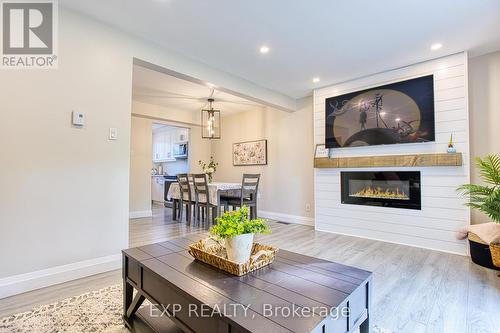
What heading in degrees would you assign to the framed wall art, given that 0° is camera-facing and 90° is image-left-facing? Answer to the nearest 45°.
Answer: approximately 45°

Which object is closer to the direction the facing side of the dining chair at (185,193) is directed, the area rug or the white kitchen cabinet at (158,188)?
the white kitchen cabinet

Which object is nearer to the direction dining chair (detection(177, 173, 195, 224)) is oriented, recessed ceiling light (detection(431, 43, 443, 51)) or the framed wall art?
the framed wall art

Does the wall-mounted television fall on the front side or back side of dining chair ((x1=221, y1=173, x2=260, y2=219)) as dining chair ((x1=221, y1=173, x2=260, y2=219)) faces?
on the back side

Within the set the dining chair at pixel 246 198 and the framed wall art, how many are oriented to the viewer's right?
0

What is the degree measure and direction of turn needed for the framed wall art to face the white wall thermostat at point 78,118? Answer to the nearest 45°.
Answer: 0° — it already faces it

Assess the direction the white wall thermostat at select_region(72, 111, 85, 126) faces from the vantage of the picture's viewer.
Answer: facing the viewer and to the right of the viewer

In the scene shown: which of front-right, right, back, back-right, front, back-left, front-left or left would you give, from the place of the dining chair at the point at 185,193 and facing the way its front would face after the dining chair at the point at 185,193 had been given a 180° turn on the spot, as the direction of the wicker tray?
front-left

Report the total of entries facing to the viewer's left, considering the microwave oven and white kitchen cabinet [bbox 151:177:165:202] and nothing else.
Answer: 0

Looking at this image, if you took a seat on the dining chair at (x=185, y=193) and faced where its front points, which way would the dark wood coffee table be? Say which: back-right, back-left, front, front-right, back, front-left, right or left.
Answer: back-right

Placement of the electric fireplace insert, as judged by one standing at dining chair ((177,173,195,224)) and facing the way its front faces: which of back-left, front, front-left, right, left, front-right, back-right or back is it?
right

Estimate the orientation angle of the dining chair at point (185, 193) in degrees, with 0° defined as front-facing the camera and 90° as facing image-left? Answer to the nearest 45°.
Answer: approximately 225°
